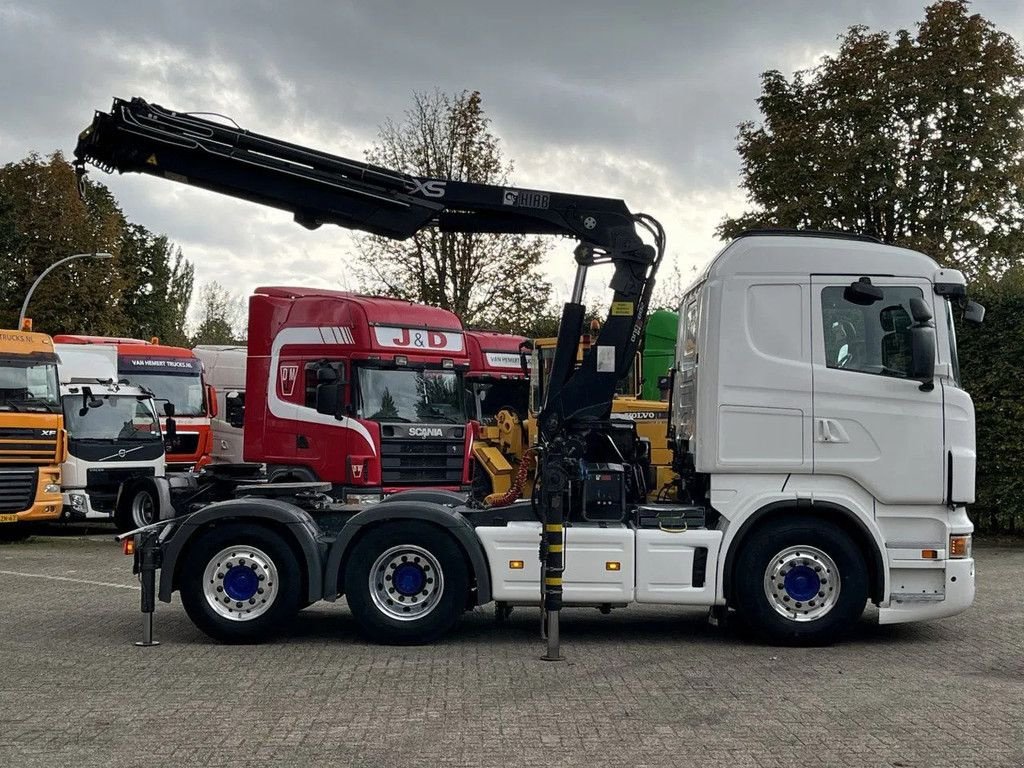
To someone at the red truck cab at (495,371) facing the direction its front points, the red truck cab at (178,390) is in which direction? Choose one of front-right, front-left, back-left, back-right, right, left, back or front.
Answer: back-right

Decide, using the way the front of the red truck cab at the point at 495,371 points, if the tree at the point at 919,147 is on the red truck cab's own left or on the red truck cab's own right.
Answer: on the red truck cab's own left

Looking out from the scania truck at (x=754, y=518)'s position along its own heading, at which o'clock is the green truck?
The green truck is roughly at 9 o'clock from the scania truck.

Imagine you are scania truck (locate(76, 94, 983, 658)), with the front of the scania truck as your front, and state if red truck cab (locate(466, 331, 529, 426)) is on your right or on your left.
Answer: on your left

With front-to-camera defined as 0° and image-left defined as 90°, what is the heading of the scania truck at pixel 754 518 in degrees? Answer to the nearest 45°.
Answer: approximately 270°

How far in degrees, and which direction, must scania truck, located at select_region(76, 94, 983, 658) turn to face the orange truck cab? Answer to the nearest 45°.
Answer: approximately 135° to its left

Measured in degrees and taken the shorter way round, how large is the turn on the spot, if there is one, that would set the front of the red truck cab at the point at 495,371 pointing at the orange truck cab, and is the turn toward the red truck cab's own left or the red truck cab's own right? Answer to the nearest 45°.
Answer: approximately 90° to the red truck cab's own right
